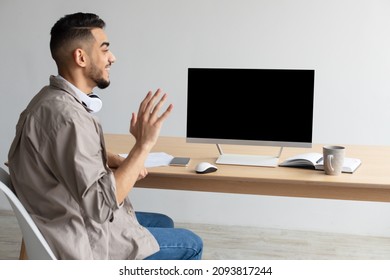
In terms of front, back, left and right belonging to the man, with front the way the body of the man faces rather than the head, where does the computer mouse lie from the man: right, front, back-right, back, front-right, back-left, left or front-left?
front-left

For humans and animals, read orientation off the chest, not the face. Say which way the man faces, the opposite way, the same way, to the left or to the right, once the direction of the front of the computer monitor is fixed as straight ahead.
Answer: to the left

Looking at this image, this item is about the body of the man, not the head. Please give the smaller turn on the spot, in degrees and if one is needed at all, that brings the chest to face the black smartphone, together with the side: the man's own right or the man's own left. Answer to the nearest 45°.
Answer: approximately 45° to the man's own left

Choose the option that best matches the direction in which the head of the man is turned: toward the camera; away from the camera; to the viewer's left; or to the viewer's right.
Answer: to the viewer's right

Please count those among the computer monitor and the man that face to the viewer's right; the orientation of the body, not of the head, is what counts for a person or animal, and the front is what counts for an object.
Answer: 1

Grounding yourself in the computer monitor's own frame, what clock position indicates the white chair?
The white chair is roughly at 1 o'clock from the computer monitor.

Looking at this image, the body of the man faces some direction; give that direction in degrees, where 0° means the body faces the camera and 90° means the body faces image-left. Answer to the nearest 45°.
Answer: approximately 270°

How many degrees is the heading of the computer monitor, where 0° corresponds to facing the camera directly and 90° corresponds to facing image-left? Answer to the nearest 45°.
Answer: approximately 0°
